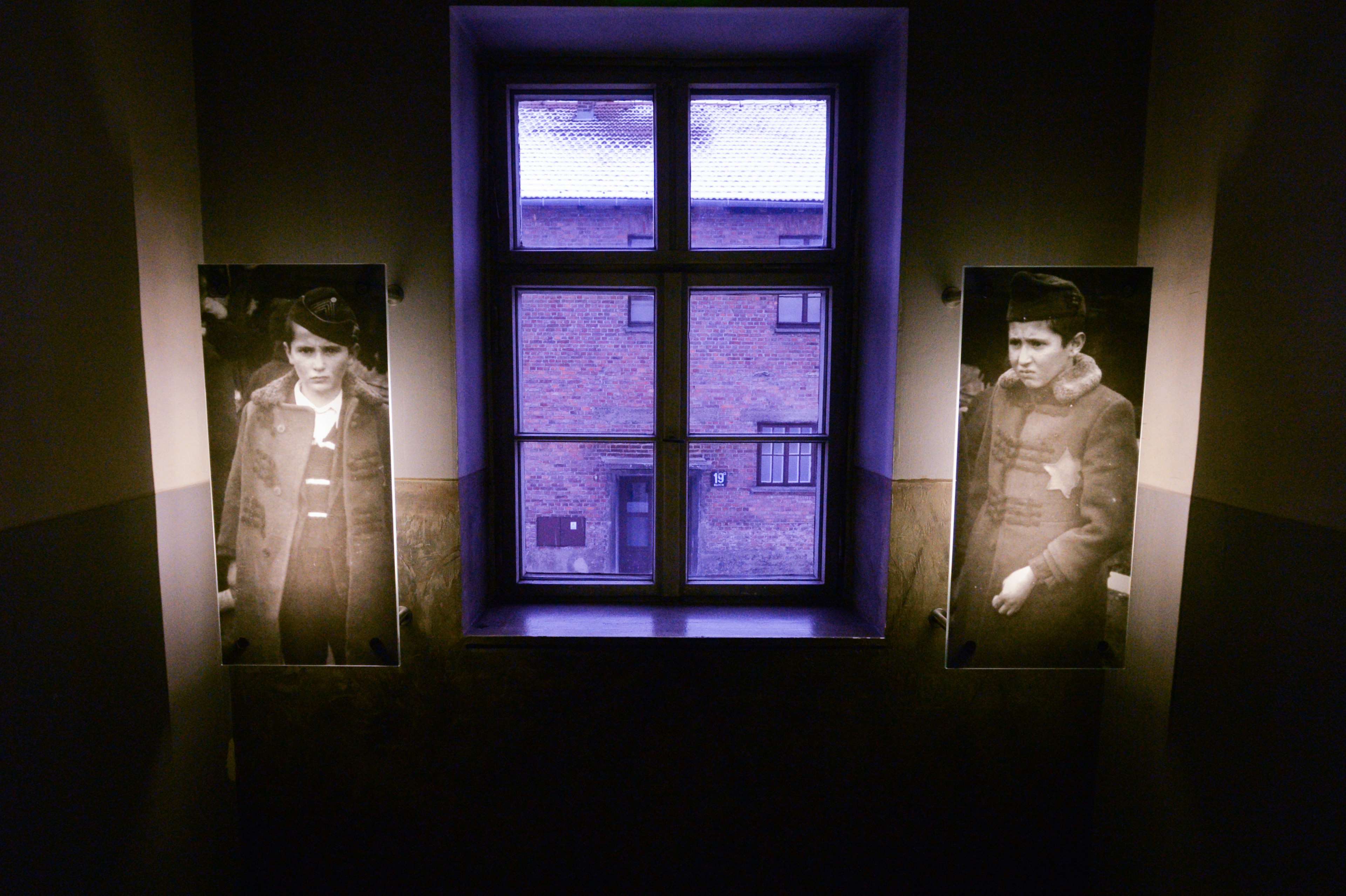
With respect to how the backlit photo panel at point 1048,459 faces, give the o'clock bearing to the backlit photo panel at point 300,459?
the backlit photo panel at point 300,459 is roughly at 2 o'clock from the backlit photo panel at point 1048,459.

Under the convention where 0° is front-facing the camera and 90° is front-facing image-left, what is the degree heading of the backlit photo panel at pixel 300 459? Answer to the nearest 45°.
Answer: approximately 0°

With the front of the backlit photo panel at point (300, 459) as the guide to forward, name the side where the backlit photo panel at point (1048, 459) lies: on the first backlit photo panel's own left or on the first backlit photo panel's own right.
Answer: on the first backlit photo panel's own left

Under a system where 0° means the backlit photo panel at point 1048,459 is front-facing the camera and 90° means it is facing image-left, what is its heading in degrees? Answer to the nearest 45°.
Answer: approximately 0°

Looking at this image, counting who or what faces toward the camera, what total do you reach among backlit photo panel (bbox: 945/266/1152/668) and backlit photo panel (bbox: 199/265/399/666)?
2

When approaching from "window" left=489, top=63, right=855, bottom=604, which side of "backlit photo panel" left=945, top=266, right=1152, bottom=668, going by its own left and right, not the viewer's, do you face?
right

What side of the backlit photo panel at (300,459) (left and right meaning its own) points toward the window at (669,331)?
left
